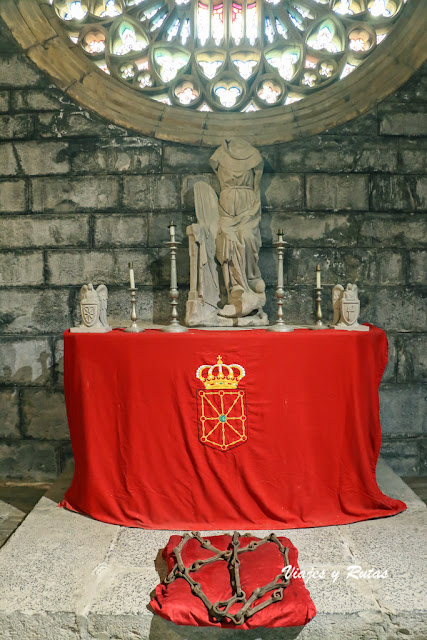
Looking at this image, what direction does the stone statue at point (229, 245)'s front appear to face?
toward the camera

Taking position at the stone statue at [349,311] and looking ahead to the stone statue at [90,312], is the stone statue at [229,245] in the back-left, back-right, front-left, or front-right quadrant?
front-right

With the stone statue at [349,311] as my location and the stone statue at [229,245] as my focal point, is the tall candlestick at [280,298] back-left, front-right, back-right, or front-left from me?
front-left

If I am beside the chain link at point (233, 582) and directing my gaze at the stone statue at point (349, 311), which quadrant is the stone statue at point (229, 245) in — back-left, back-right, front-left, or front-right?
front-left

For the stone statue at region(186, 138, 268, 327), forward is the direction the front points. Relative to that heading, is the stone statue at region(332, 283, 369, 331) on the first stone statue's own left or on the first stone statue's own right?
on the first stone statue's own left

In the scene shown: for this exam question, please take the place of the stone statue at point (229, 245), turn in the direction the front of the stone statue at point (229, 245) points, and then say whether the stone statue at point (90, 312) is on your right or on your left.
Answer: on your right

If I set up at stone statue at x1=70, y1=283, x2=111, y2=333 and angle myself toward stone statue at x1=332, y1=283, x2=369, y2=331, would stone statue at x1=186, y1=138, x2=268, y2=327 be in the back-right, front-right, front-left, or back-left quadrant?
front-left
